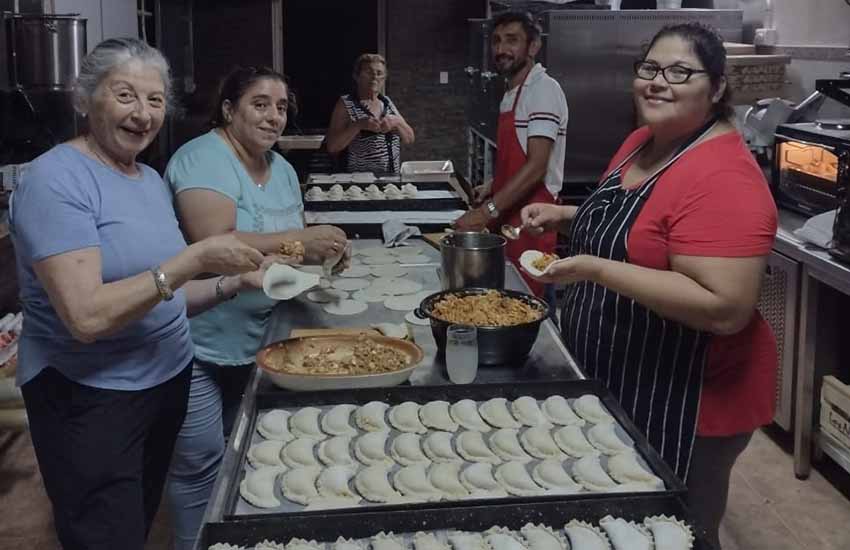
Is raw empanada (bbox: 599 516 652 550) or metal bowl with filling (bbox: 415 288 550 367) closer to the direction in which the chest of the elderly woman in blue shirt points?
the raw empanada

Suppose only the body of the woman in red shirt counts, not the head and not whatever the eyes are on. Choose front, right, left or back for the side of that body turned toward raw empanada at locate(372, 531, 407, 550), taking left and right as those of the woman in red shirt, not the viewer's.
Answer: front

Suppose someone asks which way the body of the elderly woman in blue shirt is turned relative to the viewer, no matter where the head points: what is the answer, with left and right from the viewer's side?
facing the viewer and to the right of the viewer

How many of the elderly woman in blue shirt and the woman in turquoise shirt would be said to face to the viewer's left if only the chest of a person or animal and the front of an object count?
0

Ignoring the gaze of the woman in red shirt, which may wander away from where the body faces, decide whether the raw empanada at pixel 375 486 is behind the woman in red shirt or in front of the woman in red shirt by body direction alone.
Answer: in front

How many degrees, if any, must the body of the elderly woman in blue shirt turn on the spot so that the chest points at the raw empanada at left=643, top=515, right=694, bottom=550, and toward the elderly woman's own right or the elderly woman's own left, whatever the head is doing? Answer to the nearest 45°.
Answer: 0° — they already face it

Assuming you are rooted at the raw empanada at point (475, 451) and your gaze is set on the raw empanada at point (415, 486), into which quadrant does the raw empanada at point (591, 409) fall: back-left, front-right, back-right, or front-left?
back-left

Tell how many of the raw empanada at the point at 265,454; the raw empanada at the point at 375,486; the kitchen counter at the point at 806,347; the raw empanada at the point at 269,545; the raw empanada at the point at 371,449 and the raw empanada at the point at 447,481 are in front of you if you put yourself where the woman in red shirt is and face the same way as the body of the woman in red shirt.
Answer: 5

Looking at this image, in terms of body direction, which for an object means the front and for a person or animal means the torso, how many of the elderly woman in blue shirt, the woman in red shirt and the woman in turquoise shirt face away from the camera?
0

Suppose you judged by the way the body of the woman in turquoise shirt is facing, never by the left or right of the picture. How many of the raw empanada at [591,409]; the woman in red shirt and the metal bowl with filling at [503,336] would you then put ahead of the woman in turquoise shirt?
3

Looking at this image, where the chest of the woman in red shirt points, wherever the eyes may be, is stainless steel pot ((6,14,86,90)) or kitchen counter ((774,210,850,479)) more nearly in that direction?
the stainless steel pot

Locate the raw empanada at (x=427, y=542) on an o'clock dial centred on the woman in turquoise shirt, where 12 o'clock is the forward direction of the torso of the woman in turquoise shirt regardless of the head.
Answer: The raw empanada is roughly at 1 o'clock from the woman in turquoise shirt.

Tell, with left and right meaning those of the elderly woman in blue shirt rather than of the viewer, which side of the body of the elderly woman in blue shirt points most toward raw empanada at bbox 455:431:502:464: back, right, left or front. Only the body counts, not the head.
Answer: front

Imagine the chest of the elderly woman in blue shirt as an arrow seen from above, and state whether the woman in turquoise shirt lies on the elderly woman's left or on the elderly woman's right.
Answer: on the elderly woman's left
